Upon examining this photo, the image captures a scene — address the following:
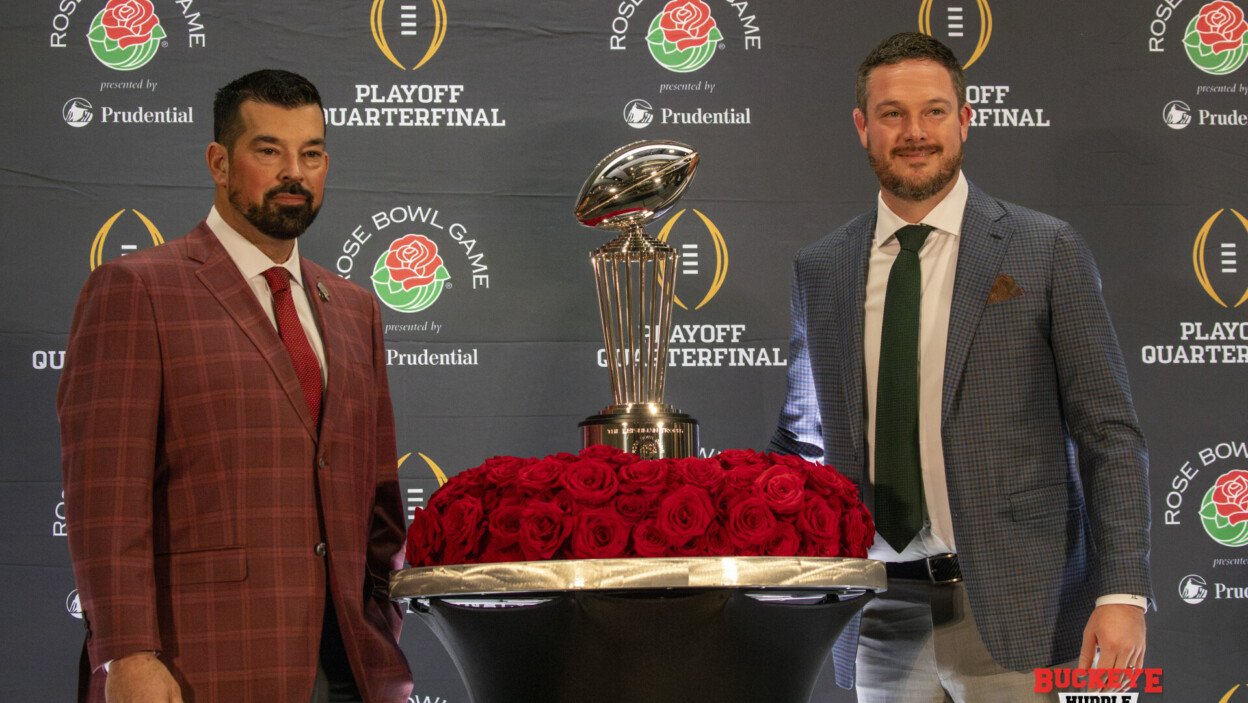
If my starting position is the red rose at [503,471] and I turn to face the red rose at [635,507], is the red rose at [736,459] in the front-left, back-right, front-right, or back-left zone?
front-left

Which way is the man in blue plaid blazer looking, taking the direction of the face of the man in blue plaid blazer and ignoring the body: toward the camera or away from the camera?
toward the camera

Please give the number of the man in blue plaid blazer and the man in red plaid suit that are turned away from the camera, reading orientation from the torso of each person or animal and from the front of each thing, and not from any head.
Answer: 0

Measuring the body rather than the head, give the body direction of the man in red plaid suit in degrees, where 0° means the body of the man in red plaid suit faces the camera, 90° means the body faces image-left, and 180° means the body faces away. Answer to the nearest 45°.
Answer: approximately 315°

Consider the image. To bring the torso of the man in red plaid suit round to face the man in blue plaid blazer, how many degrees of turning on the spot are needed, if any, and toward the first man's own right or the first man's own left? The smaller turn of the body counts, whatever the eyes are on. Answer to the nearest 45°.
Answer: approximately 45° to the first man's own left
